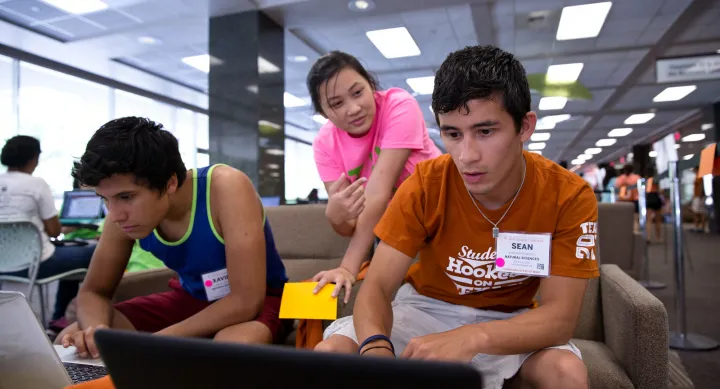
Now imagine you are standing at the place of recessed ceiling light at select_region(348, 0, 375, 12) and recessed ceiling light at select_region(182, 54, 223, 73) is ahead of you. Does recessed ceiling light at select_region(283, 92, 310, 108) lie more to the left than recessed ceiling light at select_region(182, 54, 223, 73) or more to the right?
right

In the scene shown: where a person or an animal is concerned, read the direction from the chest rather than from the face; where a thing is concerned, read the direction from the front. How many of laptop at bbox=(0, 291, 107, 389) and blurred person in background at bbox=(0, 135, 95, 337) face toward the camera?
0

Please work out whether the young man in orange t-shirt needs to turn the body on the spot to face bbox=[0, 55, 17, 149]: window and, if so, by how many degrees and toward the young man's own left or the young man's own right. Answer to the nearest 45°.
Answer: approximately 90° to the young man's own right

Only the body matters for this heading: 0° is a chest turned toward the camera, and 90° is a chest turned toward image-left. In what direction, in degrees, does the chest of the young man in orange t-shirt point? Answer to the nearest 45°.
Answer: approximately 45°

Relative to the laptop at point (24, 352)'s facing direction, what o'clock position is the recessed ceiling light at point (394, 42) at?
The recessed ceiling light is roughly at 12 o'clock from the laptop.

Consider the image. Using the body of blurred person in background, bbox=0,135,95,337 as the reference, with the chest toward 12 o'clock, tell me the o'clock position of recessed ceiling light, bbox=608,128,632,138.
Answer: The recessed ceiling light is roughly at 1 o'clock from the blurred person in background.

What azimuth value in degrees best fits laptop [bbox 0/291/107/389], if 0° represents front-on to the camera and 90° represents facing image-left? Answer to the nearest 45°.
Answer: approximately 225°

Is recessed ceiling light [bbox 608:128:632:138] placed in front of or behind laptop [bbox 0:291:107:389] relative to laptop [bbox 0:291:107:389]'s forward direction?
in front

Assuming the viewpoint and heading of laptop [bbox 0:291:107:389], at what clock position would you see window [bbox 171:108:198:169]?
The window is roughly at 11 o'clock from the laptop.

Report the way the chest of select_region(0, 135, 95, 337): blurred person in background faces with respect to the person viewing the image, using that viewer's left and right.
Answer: facing away from the viewer and to the right of the viewer

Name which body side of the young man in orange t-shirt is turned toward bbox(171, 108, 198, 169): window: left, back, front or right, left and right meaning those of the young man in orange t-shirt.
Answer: right

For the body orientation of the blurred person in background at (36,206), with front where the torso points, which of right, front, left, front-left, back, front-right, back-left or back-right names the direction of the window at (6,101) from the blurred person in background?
front-left
